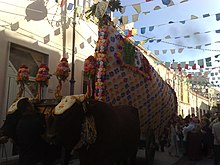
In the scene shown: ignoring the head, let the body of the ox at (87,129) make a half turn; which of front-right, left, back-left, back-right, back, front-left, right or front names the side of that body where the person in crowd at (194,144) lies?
front

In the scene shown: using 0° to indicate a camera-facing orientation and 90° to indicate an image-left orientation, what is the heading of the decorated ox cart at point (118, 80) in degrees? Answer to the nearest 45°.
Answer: approximately 45°

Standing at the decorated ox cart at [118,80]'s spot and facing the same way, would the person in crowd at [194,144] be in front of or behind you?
behind

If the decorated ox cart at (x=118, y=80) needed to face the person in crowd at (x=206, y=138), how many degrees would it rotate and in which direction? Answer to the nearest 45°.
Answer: approximately 180°

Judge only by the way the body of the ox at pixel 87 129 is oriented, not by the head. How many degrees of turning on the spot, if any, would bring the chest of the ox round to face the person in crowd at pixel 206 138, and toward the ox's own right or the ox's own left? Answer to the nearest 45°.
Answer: approximately 180°

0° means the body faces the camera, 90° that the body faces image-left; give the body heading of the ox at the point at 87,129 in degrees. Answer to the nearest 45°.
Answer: approximately 45°

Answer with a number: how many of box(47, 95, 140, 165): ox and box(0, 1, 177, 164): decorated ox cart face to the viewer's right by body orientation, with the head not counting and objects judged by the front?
0

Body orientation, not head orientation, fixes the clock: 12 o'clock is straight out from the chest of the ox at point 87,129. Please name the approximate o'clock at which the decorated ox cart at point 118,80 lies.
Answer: The decorated ox cart is roughly at 5 o'clock from the ox.

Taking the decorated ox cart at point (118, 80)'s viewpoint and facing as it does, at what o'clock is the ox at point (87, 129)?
The ox is roughly at 11 o'clock from the decorated ox cart.

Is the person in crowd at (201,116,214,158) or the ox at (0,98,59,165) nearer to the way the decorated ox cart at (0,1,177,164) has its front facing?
the ox

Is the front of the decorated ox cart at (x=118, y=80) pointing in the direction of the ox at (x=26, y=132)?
yes
